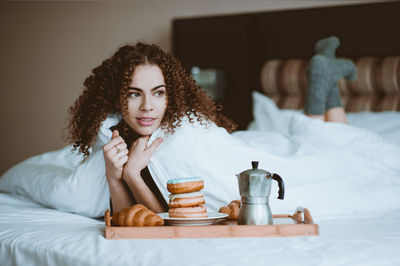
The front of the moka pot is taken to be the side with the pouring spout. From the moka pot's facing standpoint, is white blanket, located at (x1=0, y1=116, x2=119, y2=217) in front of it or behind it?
in front

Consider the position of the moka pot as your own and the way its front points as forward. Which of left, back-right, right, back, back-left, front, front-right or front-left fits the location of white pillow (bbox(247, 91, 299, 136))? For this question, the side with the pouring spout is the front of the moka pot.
right

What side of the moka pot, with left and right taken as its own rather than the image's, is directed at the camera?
left
